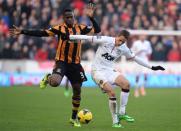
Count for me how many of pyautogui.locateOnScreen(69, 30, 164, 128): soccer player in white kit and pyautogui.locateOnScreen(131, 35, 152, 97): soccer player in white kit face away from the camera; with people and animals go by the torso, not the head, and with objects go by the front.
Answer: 0

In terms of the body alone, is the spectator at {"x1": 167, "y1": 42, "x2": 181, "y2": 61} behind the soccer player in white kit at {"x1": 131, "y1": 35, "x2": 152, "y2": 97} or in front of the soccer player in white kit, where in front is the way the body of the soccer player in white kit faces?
behind

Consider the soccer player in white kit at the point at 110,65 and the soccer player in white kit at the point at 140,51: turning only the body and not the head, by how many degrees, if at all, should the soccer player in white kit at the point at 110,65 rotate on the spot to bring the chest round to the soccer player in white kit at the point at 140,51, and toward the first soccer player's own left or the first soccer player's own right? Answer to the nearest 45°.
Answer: approximately 135° to the first soccer player's own left

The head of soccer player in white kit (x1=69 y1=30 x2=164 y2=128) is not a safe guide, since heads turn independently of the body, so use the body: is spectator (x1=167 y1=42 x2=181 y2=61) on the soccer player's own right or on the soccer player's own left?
on the soccer player's own left

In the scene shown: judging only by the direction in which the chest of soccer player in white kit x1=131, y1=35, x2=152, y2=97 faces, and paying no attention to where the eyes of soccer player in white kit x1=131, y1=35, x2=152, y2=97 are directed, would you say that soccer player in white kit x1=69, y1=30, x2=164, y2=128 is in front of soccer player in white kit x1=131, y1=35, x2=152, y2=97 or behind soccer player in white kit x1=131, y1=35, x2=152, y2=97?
in front

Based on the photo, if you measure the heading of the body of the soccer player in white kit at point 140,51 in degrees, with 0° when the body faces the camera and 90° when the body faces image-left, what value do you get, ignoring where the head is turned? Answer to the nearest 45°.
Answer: approximately 0°
